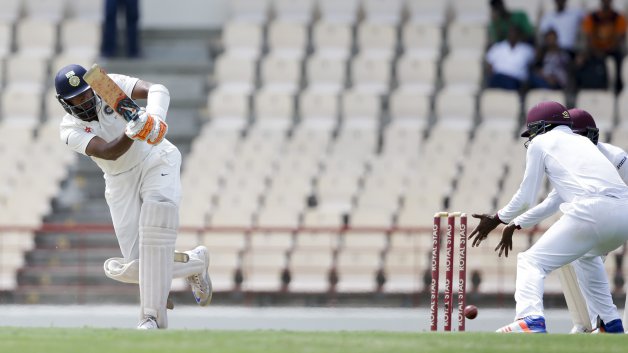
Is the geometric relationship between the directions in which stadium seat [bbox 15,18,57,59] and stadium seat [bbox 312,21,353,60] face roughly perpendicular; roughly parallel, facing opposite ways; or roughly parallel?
roughly parallel

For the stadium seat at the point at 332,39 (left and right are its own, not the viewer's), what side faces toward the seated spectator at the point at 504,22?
left

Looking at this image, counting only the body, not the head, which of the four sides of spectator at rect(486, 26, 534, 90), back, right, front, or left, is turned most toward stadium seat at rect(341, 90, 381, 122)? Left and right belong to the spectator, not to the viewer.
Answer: right

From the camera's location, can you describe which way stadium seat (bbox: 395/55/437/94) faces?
facing the viewer

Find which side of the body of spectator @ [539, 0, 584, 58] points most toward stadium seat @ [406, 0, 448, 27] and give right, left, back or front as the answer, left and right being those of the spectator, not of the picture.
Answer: right

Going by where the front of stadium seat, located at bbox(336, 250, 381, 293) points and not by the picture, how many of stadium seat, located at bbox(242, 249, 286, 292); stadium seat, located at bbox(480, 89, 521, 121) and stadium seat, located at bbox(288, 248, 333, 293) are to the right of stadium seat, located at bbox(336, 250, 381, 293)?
2

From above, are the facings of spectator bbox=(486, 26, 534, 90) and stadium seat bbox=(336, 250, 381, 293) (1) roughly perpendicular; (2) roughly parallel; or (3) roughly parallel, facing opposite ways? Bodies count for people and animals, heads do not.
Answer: roughly parallel

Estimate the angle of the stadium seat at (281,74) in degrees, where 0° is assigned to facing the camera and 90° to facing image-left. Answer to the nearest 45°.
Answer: approximately 0°

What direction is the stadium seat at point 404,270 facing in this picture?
toward the camera

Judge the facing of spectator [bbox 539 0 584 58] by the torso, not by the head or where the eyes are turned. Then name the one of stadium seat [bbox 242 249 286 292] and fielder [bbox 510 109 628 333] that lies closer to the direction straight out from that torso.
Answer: the fielder

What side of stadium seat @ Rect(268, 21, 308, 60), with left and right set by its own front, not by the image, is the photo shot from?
front

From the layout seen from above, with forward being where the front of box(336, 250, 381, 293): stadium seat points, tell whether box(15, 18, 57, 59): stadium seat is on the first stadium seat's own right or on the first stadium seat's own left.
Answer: on the first stadium seat's own right
